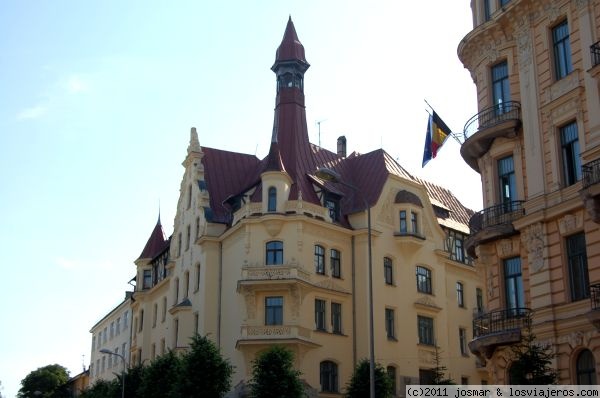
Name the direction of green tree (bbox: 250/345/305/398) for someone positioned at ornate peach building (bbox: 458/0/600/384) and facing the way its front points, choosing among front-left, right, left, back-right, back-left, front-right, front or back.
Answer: right

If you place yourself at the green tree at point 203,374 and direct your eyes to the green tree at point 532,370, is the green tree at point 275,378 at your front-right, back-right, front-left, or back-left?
front-left

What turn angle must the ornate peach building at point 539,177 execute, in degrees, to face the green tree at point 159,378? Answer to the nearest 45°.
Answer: approximately 90° to its right

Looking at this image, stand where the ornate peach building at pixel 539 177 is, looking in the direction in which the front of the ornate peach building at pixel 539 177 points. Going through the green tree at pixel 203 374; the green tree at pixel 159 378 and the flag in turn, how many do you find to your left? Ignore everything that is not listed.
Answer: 0

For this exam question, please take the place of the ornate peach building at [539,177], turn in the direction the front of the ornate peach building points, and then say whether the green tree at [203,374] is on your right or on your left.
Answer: on your right
